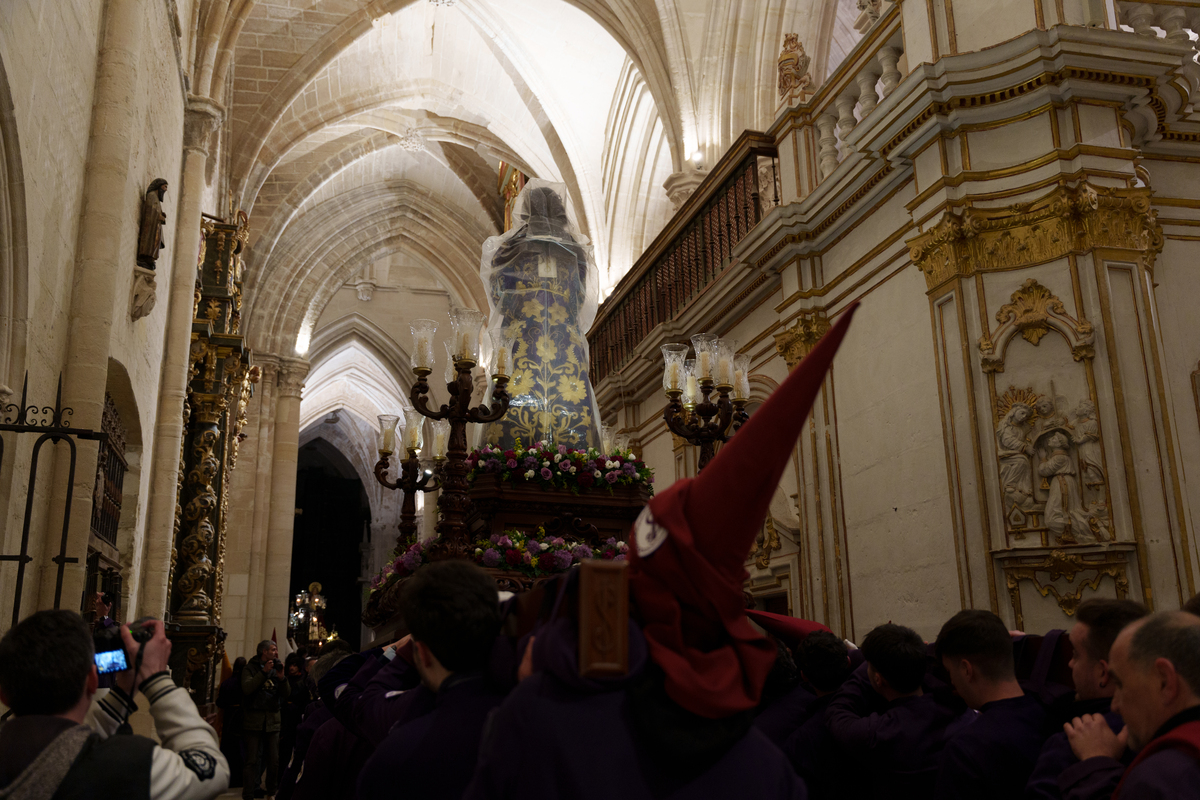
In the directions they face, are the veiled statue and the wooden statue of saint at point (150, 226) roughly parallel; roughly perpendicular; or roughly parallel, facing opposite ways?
roughly perpendicular

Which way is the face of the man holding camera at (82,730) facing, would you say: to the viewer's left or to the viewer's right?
to the viewer's right

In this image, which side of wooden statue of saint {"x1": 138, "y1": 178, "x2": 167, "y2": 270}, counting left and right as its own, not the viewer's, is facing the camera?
right

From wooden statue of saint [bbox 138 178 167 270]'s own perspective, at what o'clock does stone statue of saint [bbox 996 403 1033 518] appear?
stone statue of saint [bbox 996 403 1033 518] is roughly at 1 o'clock from wooden statue of saint [bbox 138 178 167 270].

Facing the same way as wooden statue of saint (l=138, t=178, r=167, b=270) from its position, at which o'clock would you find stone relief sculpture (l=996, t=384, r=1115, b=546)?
The stone relief sculpture is roughly at 1 o'clock from the wooden statue of saint.

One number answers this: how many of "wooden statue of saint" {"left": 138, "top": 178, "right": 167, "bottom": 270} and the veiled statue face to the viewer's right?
1
